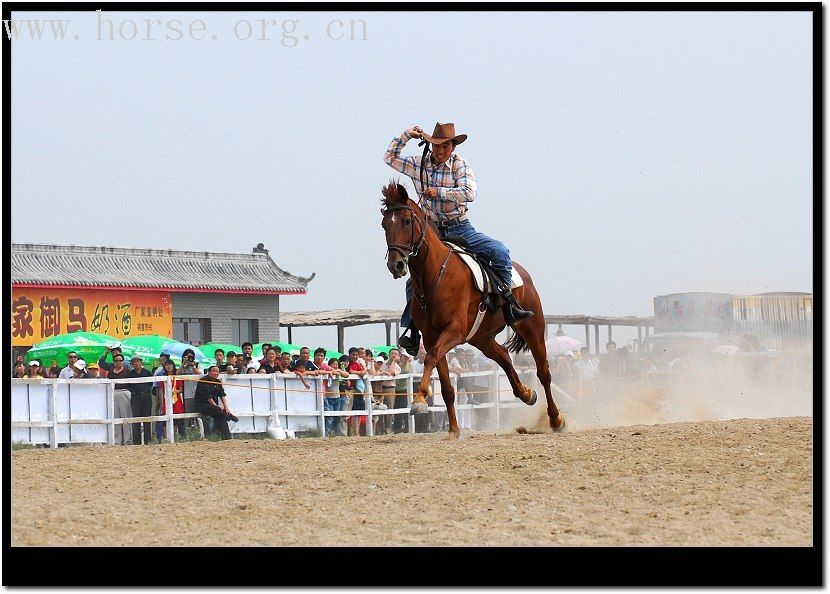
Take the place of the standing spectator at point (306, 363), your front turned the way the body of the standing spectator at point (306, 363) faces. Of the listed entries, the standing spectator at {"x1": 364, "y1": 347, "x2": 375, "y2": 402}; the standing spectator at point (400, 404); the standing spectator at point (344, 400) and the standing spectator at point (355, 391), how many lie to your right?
0

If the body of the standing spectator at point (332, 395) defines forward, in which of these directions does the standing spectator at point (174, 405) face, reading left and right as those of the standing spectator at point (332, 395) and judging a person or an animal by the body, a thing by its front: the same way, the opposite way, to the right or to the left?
the same way

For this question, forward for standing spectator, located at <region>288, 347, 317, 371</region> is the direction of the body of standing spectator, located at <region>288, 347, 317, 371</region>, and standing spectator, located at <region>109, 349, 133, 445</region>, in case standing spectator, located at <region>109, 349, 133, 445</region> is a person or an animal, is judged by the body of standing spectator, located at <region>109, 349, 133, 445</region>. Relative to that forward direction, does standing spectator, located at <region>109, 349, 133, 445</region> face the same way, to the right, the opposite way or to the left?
the same way

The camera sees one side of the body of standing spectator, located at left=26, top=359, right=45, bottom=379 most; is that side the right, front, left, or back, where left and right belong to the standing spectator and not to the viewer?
front

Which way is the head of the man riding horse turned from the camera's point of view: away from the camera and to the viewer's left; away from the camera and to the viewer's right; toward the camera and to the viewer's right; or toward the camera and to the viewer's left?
toward the camera and to the viewer's left

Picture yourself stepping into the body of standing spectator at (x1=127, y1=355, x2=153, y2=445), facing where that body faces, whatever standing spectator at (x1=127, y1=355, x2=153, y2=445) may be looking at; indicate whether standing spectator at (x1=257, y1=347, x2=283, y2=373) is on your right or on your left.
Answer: on your left

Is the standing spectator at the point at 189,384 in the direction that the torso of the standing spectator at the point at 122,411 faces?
no

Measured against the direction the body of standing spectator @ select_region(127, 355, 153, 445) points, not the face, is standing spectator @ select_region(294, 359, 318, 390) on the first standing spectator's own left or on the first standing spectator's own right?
on the first standing spectator's own left

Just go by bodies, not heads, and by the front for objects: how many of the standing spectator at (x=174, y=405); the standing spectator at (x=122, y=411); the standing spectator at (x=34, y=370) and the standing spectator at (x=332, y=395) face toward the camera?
4

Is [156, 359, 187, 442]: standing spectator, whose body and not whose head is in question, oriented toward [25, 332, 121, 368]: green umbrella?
no

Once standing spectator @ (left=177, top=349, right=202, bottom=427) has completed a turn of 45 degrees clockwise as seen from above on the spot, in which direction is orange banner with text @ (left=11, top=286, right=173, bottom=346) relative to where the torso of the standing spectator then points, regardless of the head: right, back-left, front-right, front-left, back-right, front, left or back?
back-right

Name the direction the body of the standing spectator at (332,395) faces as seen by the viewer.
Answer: toward the camera

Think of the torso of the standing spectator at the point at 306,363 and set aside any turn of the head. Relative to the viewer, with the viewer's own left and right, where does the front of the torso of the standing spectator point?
facing the viewer

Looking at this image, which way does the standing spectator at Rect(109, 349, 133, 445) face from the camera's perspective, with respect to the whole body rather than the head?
toward the camera
